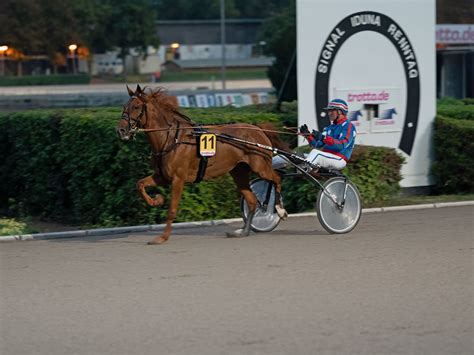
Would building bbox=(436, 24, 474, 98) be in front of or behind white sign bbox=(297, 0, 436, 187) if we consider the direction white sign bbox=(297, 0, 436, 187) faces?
behind

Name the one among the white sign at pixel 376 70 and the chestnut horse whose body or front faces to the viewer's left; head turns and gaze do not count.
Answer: the chestnut horse

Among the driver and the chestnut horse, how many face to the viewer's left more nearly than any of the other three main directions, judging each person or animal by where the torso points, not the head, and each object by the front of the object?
2

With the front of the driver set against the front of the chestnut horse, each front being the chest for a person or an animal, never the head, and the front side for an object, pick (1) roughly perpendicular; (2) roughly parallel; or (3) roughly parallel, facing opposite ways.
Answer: roughly parallel

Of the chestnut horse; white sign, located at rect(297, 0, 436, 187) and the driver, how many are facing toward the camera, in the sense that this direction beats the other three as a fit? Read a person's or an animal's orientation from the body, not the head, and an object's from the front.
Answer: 1

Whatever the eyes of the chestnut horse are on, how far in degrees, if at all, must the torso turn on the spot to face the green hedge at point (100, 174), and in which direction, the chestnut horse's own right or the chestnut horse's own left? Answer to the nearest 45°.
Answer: approximately 90° to the chestnut horse's own right

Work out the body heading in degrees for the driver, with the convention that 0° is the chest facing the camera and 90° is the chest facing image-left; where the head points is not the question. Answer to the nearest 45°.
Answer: approximately 90°

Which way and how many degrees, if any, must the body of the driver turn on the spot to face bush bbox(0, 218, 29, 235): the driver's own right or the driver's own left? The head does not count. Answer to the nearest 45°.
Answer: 0° — they already face it

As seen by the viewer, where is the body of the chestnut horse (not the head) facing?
to the viewer's left

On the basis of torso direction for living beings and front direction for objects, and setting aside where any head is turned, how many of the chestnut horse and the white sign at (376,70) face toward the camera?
1

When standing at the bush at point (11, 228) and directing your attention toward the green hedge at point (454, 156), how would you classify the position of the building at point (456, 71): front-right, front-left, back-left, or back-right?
front-left

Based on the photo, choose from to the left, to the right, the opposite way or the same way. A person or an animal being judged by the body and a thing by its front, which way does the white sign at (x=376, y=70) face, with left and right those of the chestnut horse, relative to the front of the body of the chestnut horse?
to the left

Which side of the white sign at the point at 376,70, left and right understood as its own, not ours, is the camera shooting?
front

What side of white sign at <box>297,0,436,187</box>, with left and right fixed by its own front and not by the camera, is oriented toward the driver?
front

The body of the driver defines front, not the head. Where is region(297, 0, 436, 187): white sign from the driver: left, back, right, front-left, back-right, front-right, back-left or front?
right
